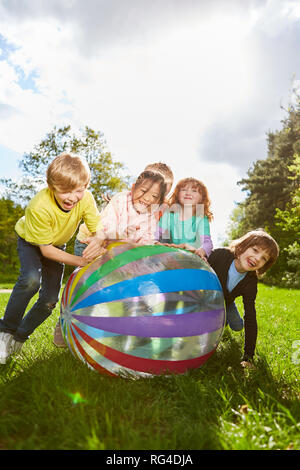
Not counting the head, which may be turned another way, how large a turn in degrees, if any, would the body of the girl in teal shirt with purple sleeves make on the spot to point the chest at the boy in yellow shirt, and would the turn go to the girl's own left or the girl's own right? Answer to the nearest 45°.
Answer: approximately 45° to the girl's own right

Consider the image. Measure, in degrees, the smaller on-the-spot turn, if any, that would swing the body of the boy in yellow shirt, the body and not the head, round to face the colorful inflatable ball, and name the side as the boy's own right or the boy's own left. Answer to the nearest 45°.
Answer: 0° — they already face it

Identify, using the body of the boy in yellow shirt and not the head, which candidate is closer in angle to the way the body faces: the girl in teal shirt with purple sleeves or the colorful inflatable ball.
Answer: the colorful inflatable ball

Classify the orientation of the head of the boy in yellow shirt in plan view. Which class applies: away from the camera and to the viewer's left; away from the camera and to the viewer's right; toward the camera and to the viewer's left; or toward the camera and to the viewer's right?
toward the camera and to the viewer's right

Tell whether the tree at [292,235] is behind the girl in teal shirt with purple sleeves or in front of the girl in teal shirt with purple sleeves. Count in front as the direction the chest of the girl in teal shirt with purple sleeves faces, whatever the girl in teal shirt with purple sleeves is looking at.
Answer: behind

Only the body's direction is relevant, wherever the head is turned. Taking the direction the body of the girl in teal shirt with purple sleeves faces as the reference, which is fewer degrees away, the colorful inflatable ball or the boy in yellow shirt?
the colorful inflatable ball

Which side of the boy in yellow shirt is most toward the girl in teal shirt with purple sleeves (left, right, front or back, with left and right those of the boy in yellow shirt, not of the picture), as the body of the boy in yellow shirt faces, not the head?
left

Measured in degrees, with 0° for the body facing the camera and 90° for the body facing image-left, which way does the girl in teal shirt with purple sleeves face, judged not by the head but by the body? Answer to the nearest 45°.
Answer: approximately 0°
